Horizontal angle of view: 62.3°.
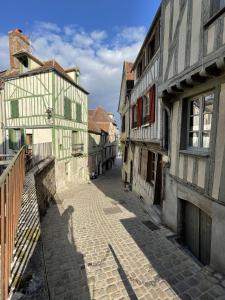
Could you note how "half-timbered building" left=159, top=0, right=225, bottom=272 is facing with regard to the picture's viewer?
facing the viewer and to the left of the viewer

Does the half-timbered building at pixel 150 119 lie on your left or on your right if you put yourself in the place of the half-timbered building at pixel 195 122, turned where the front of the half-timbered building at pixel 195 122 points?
on your right

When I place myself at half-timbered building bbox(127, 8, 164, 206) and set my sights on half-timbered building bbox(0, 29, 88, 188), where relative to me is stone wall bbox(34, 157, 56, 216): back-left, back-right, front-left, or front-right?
front-left

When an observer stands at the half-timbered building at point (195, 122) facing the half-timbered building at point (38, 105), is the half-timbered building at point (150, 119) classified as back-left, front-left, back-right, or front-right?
front-right

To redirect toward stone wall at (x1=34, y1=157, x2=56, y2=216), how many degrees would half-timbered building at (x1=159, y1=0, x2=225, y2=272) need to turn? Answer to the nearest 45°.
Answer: approximately 45° to its right

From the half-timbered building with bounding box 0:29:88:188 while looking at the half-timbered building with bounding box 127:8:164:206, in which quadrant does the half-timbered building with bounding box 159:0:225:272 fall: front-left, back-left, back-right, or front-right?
front-right

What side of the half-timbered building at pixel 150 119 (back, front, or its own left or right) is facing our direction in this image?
left

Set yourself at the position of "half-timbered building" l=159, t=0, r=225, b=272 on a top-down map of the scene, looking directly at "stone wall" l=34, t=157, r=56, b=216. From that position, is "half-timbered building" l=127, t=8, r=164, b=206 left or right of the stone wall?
right

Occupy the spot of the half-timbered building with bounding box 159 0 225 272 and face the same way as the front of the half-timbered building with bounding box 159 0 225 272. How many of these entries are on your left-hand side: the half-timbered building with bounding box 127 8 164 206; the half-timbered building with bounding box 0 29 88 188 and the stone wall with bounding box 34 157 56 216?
0

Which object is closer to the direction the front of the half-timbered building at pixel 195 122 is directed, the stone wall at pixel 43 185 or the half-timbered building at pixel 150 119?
the stone wall

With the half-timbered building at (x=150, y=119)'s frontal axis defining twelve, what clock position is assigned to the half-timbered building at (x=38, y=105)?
the half-timbered building at (x=38, y=105) is roughly at 1 o'clock from the half-timbered building at (x=150, y=119).

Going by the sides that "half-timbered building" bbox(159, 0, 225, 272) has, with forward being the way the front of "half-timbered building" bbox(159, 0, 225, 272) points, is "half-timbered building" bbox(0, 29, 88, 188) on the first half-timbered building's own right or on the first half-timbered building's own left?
on the first half-timbered building's own right

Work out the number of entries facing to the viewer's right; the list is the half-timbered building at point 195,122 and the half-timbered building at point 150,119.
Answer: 0

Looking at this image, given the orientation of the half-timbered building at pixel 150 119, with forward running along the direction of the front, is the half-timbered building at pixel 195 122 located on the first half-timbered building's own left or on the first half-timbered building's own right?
on the first half-timbered building's own left
